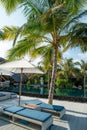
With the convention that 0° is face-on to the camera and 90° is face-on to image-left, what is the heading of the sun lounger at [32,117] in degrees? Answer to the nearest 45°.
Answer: approximately 315°
